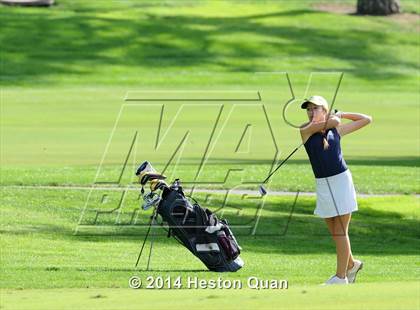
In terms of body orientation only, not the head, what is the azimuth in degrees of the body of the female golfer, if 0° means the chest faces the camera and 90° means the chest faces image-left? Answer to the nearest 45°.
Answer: approximately 45°
